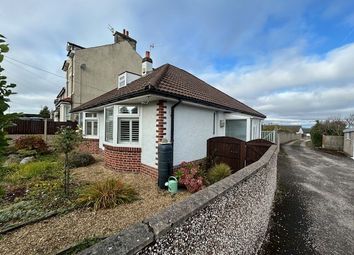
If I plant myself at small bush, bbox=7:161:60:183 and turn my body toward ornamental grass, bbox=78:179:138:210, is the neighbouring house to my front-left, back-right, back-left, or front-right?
back-left

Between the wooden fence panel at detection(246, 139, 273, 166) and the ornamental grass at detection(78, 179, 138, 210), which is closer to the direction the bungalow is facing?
the ornamental grass

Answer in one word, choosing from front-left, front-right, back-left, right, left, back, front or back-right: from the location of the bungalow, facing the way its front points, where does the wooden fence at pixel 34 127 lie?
right

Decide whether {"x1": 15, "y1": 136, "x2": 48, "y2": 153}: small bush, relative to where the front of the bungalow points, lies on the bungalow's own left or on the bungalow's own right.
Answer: on the bungalow's own right

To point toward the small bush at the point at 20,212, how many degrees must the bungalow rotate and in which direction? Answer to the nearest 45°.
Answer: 0° — it already faces it

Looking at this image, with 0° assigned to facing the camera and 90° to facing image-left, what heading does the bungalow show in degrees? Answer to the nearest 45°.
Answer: approximately 45°

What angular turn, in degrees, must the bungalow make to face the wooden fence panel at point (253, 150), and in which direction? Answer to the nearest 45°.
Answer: approximately 135° to its left

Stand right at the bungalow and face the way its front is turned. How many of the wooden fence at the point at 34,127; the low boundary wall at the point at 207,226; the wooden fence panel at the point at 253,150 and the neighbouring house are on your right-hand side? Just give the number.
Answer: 2

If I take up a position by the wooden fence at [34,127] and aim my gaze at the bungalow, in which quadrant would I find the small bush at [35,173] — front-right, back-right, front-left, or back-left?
front-right

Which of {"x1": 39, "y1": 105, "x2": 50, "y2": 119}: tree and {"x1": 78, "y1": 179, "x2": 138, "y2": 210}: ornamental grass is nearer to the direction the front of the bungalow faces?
the ornamental grass

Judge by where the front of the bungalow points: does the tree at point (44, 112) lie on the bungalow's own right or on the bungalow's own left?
on the bungalow's own right

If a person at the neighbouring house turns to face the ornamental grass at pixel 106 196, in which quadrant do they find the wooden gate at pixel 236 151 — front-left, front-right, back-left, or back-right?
front-left

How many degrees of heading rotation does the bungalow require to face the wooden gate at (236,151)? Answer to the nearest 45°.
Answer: approximately 135° to its left
